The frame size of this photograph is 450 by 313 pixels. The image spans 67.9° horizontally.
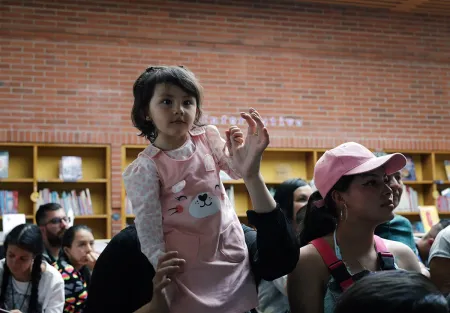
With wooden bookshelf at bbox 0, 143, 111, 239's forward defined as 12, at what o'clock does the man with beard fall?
The man with beard is roughly at 12 o'clock from the wooden bookshelf.

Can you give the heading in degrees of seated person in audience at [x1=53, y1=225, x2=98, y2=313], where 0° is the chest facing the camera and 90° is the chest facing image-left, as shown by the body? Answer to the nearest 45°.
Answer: approximately 315°

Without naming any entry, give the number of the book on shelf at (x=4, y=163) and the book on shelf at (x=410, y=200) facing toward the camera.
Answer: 2

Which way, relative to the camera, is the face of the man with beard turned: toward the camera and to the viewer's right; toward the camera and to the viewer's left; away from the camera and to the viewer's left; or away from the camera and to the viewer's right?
toward the camera and to the viewer's right

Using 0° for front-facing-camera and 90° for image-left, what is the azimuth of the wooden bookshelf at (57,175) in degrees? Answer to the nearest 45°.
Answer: approximately 0°

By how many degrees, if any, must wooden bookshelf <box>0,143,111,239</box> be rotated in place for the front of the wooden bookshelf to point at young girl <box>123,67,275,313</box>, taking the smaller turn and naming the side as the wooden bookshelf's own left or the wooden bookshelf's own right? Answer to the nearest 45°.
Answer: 0° — it already faces them

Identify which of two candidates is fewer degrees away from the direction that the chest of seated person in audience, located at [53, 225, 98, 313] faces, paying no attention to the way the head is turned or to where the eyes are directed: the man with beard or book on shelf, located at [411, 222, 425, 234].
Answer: the book on shelf
